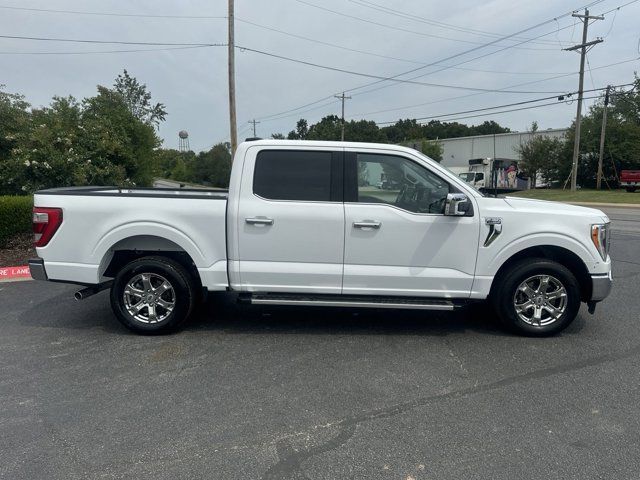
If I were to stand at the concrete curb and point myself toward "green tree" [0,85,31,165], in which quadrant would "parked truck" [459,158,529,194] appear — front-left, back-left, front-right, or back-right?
front-right

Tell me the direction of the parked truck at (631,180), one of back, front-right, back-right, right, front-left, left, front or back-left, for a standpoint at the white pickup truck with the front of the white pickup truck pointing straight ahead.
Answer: front-left

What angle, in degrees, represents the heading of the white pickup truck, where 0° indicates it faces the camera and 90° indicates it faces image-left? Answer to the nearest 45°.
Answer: approximately 270°

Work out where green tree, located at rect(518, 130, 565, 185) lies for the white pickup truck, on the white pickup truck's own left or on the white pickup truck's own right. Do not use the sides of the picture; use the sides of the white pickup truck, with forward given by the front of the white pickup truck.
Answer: on the white pickup truck's own left

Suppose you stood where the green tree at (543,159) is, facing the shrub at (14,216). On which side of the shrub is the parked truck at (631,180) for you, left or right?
left

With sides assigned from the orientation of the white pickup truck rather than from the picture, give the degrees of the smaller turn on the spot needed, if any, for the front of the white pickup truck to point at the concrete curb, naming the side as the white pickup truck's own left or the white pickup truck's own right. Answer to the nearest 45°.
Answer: approximately 135° to the white pickup truck's own left

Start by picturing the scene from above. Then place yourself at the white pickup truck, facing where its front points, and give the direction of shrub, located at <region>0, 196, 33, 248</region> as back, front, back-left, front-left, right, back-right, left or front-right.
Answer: back-left

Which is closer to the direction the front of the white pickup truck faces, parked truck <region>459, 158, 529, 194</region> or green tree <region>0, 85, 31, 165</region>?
the parked truck

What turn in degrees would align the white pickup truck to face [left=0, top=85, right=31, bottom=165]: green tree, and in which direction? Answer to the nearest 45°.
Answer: approximately 135° to its left
